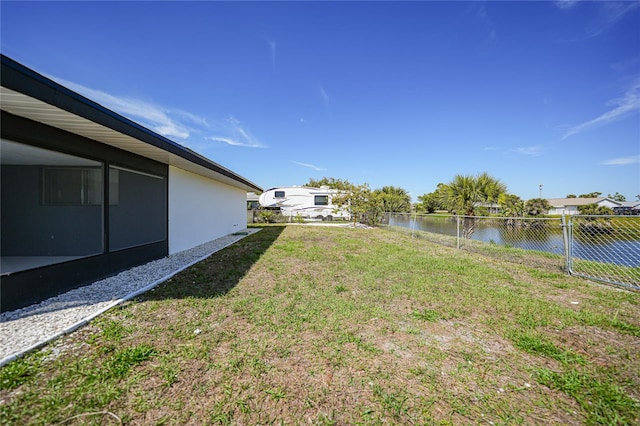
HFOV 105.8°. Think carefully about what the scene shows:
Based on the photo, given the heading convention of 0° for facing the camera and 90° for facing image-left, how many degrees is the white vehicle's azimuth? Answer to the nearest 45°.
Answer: approximately 90°

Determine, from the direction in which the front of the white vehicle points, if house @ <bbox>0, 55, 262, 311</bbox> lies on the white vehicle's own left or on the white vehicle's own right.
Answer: on the white vehicle's own left

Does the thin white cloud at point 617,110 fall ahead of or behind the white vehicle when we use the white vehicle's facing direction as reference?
behind

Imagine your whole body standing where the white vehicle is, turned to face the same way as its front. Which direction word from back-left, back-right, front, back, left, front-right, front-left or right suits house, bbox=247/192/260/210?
front-right
